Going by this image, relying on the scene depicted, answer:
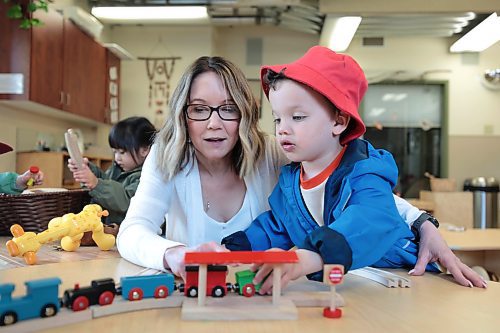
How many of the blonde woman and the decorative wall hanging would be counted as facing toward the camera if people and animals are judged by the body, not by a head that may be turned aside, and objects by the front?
2

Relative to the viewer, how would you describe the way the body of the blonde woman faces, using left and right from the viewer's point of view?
facing the viewer

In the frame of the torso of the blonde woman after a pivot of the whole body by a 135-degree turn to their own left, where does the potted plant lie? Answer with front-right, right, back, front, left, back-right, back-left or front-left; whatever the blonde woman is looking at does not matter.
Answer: left

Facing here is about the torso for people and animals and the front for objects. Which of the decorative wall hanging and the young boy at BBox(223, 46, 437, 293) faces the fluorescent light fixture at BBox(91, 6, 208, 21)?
the decorative wall hanging

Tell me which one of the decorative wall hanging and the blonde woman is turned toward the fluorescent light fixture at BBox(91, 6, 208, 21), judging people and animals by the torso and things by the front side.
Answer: the decorative wall hanging

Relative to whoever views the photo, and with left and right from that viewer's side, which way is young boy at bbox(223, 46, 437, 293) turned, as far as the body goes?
facing the viewer and to the left of the viewer

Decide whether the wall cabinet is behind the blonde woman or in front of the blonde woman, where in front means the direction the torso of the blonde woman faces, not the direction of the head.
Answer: behind

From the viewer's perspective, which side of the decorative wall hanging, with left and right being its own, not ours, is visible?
front
